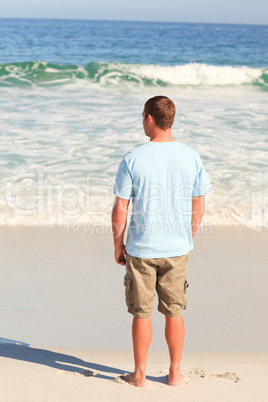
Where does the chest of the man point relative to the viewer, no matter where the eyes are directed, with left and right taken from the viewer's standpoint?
facing away from the viewer

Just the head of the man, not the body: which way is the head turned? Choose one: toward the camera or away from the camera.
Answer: away from the camera
